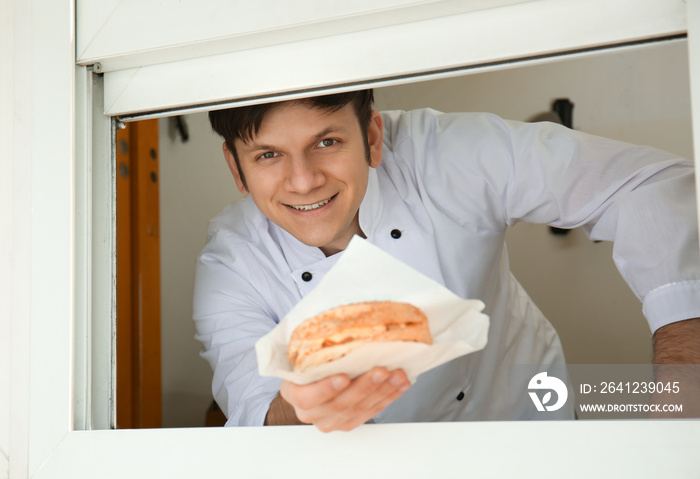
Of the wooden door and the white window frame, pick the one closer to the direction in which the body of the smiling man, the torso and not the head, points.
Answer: the white window frame

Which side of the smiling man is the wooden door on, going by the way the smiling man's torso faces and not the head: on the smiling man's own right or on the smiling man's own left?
on the smiling man's own right

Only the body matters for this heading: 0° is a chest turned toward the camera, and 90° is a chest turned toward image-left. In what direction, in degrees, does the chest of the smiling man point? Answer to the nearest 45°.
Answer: approximately 0°
